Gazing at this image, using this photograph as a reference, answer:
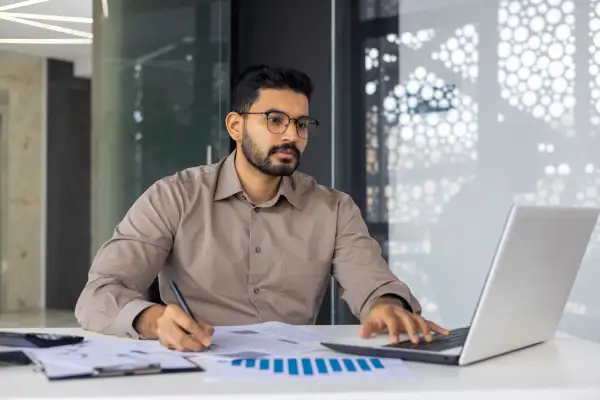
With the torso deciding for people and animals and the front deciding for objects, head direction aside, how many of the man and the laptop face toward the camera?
1

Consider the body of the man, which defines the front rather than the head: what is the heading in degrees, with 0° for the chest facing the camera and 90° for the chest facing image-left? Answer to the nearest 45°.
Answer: approximately 0°

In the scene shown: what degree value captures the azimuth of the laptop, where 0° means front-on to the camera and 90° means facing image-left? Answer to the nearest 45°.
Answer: approximately 135°

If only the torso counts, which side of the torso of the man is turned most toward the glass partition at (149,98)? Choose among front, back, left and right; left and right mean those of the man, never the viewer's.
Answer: back

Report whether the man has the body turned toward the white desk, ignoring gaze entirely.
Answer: yes

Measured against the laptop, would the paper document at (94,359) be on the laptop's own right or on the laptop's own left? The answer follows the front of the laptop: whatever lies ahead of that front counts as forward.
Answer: on the laptop's own left

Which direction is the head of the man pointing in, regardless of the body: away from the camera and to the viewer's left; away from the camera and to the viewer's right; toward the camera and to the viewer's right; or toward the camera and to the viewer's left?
toward the camera and to the viewer's right
